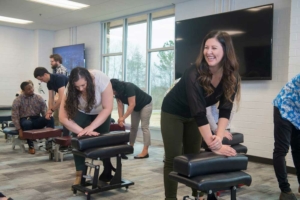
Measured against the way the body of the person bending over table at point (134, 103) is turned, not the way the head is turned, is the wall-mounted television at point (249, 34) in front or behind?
behind

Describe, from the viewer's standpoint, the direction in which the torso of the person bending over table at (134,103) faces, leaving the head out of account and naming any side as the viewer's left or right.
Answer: facing to the left of the viewer

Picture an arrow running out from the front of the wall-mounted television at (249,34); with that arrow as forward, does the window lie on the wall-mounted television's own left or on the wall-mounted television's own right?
on the wall-mounted television's own right

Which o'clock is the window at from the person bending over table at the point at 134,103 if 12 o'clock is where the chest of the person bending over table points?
The window is roughly at 3 o'clock from the person bending over table.

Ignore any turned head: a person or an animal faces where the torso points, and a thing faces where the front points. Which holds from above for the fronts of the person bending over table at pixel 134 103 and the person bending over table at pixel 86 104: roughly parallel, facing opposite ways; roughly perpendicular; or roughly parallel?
roughly perpendicular

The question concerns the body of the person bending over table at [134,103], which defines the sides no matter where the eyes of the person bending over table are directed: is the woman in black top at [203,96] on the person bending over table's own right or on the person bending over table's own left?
on the person bending over table's own left

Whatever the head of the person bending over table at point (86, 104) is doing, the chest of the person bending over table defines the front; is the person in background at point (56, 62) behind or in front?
behind

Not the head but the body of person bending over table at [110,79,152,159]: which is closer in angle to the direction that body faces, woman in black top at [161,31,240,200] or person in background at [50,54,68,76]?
the person in background
